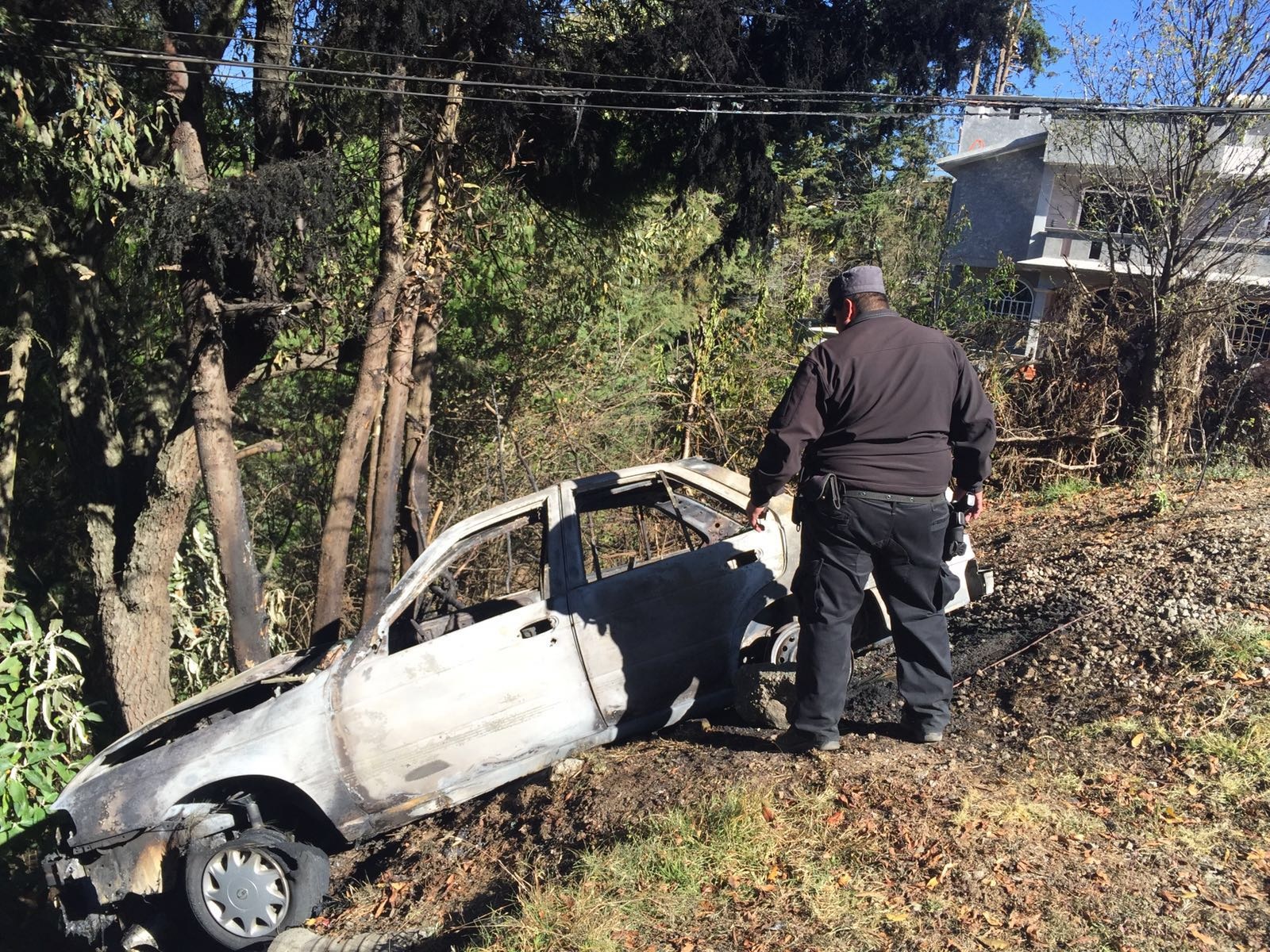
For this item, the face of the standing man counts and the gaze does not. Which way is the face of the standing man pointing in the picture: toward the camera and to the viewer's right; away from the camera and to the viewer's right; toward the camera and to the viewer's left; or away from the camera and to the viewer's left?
away from the camera and to the viewer's left

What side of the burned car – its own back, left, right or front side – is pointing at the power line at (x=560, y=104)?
right

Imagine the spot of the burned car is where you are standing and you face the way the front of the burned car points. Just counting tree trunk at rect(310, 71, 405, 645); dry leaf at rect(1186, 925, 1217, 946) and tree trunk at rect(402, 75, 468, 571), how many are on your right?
2

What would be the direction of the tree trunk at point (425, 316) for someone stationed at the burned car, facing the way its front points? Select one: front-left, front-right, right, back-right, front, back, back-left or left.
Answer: right

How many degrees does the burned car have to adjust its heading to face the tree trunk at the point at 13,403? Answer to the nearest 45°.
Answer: approximately 45° to its right

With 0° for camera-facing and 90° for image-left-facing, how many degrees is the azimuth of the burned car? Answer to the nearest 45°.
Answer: approximately 90°

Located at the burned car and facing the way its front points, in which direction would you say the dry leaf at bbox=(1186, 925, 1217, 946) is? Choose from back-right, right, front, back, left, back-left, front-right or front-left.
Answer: back-left

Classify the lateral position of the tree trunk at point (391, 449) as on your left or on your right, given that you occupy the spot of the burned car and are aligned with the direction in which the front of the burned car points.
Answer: on your right
